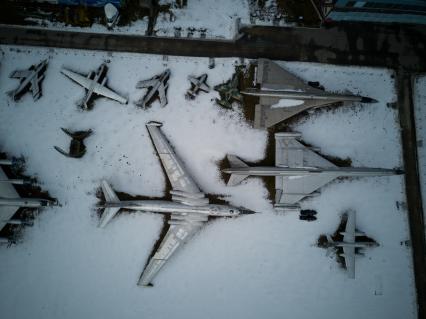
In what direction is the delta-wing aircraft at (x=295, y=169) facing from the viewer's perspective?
to the viewer's right

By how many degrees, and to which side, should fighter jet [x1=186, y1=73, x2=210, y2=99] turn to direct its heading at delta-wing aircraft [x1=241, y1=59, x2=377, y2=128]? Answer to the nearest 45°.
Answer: approximately 45° to its right

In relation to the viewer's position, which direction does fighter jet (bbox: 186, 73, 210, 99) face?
facing away from the viewer and to the right of the viewer

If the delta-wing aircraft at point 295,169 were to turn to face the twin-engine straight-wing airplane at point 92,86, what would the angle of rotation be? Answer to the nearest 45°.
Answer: approximately 180°

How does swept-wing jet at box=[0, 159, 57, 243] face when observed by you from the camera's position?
facing to the right of the viewer

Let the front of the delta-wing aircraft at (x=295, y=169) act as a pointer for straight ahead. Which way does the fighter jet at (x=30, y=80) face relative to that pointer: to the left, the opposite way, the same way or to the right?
to the left

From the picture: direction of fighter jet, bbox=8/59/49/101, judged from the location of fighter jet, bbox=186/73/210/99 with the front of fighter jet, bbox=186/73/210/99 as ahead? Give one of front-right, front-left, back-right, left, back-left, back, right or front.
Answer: back-left

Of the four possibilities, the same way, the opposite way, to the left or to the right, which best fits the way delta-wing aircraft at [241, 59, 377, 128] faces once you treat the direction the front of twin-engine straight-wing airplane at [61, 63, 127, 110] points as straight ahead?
to the right

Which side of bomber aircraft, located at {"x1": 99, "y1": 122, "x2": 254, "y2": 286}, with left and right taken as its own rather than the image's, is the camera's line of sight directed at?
right

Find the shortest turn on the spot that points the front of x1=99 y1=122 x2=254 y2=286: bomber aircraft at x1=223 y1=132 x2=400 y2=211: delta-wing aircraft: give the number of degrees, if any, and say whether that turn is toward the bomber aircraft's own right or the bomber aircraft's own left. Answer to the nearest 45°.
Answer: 0° — it already faces it

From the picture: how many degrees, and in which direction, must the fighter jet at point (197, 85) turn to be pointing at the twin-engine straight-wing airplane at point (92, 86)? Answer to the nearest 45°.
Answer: approximately 135° to its left
